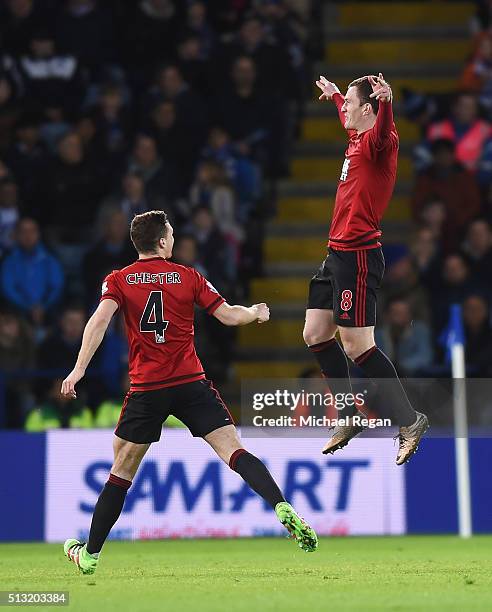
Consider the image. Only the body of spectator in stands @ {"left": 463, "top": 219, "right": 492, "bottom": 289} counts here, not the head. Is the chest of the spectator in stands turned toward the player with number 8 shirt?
yes

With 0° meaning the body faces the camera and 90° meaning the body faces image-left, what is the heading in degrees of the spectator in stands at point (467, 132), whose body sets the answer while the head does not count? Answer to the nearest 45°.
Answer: approximately 0°

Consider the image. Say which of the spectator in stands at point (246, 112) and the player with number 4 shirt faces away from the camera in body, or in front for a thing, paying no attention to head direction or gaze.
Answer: the player with number 4 shirt

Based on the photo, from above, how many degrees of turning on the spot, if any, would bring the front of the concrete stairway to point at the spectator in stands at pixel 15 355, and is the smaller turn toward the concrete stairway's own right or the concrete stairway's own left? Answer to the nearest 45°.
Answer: approximately 45° to the concrete stairway's own right

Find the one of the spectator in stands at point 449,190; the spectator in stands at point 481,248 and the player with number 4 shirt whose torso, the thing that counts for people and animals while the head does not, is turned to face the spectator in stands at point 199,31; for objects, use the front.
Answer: the player with number 4 shirt

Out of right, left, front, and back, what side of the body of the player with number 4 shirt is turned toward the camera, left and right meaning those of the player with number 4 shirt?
back
